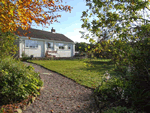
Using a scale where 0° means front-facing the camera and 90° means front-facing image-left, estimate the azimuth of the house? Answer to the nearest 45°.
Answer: approximately 315°

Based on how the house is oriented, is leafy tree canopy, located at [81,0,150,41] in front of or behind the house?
in front

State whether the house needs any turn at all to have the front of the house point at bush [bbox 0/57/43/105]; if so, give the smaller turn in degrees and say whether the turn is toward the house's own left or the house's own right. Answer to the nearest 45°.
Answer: approximately 45° to the house's own right
